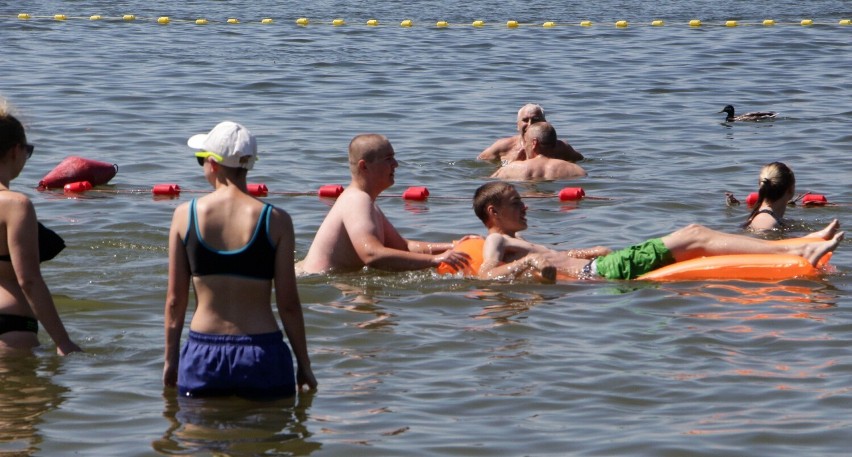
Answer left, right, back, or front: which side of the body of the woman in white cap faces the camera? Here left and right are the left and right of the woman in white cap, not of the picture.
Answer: back

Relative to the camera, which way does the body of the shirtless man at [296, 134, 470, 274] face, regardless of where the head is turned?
to the viewer's right

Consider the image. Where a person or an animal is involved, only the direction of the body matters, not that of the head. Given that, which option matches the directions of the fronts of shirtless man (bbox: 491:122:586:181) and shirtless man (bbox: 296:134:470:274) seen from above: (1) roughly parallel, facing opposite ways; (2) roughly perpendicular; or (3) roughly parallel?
roughly perpendicular

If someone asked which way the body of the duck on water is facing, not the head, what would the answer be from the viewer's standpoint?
to the viewer's left

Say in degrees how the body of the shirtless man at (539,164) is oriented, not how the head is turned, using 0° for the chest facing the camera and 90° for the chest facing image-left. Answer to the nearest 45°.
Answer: approximately 180°

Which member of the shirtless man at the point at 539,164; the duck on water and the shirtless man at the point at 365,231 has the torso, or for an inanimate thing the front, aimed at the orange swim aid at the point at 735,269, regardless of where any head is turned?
the shirtless man at the point at 365,231

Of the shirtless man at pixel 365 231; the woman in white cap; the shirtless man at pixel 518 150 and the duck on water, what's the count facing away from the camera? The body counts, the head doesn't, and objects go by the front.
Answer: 1

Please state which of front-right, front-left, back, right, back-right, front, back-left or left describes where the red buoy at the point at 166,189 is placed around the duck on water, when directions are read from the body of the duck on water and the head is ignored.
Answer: front-left

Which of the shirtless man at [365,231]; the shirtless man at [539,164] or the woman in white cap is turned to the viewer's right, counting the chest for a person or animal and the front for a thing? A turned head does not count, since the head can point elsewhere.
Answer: the shirtless man at [365,231]

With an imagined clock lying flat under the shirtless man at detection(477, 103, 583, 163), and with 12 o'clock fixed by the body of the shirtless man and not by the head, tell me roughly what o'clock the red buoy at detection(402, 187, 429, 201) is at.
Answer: The red buoy is roughly at 1 o'clock from the shirtless man.

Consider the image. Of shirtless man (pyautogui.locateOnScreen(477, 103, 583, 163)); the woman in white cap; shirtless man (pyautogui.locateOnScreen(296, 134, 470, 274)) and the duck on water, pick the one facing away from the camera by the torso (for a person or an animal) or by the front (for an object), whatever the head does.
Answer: the woman in white cap
